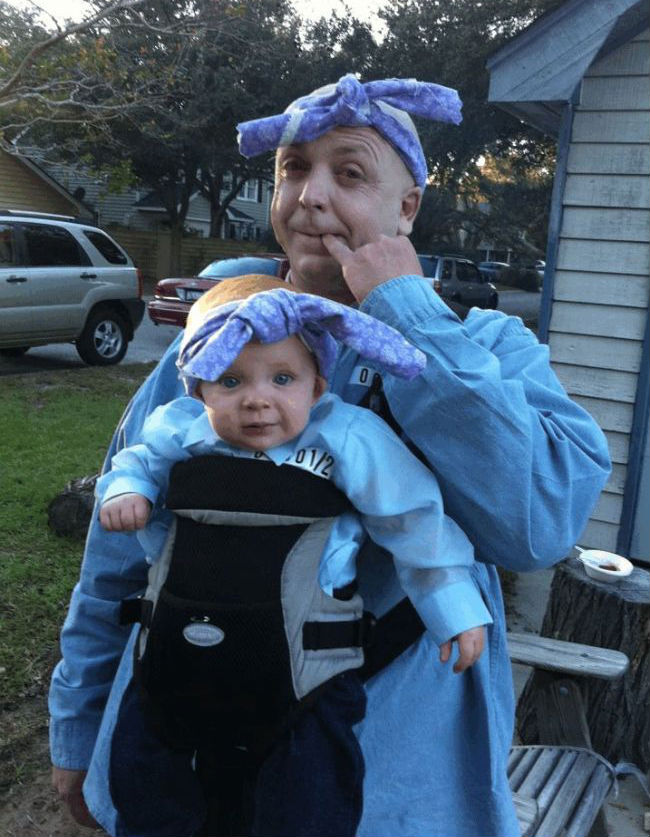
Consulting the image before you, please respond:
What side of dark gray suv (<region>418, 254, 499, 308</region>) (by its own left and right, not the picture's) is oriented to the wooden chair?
right

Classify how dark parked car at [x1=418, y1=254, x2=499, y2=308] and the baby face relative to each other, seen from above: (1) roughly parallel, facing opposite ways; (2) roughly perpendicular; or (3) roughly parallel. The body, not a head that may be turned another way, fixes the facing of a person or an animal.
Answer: roughly perpendicular

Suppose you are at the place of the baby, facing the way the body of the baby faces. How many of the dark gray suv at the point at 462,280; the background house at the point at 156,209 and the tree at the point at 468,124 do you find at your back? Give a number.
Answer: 3

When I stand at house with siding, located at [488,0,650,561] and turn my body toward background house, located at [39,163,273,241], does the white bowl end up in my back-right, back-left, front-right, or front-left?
back-left

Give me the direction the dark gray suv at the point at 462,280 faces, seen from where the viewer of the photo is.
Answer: facing to the right of the viewer

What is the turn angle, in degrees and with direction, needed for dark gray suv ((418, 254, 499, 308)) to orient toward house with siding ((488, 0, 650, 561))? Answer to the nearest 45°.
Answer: approximately 90° to its right

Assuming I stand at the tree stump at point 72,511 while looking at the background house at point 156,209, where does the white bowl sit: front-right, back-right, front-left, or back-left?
back-right

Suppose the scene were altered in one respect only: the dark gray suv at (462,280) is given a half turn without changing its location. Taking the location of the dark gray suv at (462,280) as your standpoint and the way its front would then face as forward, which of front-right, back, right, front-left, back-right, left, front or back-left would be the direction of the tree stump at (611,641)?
left

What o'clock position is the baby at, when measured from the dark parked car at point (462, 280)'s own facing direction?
The baby is roughly at 3 o'clock from the dark parked car.

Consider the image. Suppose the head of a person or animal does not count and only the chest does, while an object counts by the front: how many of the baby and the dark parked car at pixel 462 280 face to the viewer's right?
1

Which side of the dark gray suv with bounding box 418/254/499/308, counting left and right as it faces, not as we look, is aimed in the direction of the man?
right
